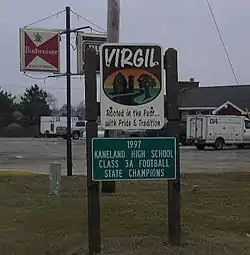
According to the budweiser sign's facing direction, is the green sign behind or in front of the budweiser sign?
in front

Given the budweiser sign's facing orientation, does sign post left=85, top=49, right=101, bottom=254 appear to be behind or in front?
in front

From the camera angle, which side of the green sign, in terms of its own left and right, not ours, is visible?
front

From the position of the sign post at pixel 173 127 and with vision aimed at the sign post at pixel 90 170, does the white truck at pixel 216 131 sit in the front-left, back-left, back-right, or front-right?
back-right

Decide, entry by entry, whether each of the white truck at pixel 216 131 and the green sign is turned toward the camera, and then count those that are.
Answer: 1

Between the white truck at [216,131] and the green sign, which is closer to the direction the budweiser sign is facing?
the green sign

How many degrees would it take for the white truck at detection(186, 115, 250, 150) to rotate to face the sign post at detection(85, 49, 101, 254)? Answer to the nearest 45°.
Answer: approximately 135° to its right

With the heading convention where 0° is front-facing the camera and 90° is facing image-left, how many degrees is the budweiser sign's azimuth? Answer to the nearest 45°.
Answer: approximately 315°

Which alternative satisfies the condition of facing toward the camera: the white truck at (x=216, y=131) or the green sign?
the green sign

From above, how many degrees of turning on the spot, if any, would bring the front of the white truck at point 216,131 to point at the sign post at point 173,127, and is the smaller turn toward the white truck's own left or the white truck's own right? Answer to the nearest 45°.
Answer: approximately 135° to the white truck's own right

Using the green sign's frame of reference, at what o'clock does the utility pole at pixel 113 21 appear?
The utility pole is roughly at 6 o'clock from the green sign.

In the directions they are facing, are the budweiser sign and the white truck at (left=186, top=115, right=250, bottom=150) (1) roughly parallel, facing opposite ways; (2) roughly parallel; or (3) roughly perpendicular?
roughly perpendicular

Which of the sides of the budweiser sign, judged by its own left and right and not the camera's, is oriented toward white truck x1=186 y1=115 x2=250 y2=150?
left
